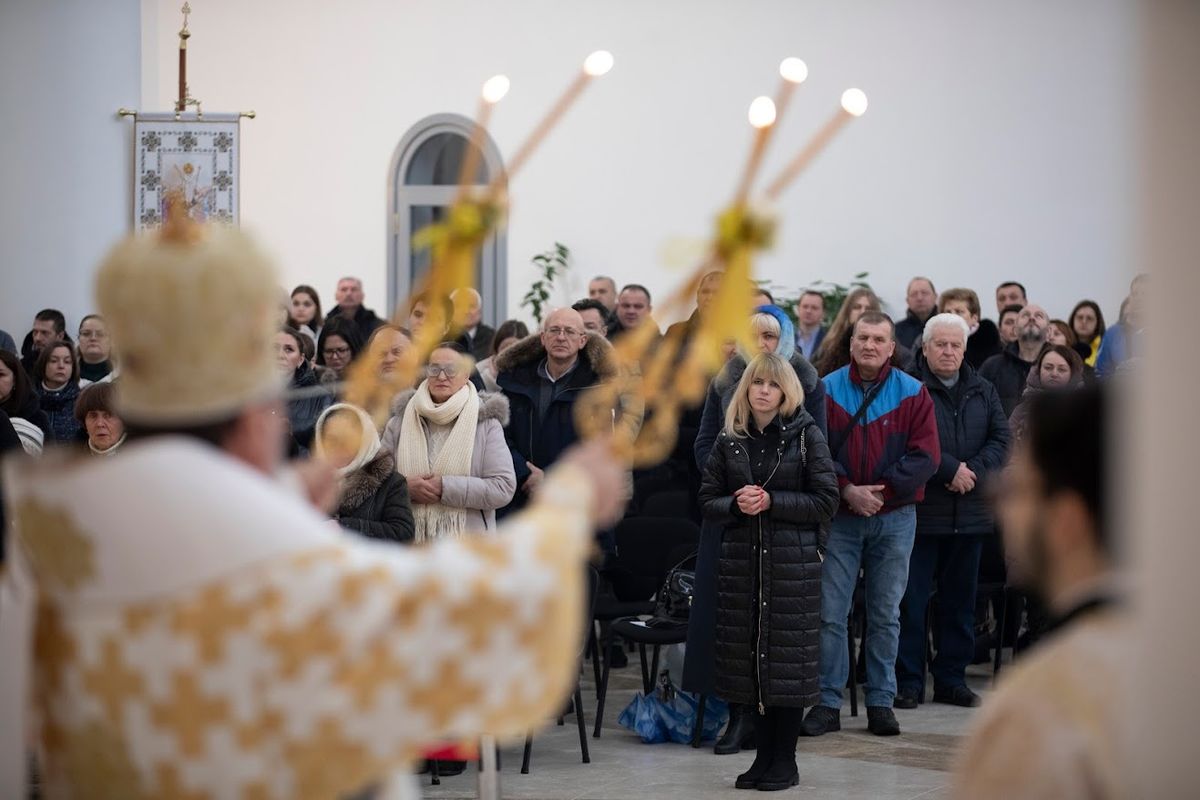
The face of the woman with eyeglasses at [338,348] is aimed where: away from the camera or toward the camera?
toward the camera

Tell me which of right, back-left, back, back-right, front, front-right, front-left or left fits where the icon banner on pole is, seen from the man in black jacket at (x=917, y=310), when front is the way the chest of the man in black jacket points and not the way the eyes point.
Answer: right

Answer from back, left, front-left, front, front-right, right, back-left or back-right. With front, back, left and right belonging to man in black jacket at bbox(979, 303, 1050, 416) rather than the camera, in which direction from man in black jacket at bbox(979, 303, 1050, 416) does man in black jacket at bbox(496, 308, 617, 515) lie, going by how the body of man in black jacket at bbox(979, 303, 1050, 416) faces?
front-right

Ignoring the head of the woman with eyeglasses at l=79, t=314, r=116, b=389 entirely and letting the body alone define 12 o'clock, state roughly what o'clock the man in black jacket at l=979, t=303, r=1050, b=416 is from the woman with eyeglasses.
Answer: The man in black jacket is roughly at 10 o'clock from the woman with eyeglasses.

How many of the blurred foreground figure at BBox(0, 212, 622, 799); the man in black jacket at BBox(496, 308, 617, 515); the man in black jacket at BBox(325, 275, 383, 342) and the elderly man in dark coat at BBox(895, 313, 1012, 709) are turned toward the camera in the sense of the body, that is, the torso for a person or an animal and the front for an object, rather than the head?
3

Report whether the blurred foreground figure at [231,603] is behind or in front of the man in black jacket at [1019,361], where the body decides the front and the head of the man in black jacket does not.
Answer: in front

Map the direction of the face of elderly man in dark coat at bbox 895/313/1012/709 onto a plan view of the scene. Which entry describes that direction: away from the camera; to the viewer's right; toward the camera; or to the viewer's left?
toward the camera

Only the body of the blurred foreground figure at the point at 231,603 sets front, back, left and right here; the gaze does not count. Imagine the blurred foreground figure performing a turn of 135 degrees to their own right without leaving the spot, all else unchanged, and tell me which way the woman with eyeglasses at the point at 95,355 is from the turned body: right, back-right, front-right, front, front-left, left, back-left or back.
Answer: back

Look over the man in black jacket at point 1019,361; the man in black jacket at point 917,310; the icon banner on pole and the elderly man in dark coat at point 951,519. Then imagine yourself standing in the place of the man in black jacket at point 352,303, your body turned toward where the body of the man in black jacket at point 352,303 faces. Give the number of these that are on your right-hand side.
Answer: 1

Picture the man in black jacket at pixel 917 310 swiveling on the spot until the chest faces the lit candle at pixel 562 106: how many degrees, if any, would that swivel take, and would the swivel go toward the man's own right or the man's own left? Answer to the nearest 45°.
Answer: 0° — they already face it

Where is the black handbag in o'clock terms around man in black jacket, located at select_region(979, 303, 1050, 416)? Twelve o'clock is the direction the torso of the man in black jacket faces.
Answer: The black handbag is roughly at 1 o'clock from the man in black jacket.

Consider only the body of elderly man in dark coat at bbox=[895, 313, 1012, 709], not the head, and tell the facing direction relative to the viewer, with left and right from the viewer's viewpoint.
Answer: facing the viewer

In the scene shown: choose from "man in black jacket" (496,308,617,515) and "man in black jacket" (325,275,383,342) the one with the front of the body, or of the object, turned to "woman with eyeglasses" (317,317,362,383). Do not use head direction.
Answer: "man in black jacket" (325,275,383,342)

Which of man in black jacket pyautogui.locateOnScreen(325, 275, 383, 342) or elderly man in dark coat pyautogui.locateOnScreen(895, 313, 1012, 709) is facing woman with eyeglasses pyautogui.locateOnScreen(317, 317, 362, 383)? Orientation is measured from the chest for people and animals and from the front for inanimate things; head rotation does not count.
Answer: the man in black jacket

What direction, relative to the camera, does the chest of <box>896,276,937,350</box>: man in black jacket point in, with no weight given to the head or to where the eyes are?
toward the camera

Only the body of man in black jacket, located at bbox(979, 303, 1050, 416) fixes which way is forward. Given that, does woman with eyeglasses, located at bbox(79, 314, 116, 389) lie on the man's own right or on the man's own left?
on the man's own right

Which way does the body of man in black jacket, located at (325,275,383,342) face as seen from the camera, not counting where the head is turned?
toward the camera

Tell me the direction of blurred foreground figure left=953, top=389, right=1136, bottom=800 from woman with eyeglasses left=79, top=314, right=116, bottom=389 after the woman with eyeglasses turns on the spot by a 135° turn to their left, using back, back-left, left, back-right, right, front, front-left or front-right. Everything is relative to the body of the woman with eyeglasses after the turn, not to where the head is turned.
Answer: back-right
